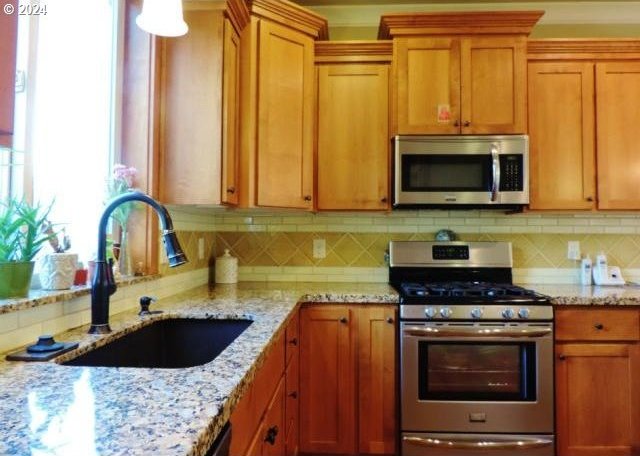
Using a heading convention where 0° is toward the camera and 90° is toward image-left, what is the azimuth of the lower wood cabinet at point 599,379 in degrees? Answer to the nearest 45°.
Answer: approximately 0°

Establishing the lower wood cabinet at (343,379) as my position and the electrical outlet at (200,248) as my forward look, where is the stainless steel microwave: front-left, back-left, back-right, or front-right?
back-right

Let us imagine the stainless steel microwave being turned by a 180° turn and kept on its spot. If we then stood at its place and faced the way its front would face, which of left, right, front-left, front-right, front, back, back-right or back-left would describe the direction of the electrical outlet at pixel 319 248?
left

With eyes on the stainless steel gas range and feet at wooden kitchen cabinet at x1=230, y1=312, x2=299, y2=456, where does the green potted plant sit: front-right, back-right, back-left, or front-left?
back-left

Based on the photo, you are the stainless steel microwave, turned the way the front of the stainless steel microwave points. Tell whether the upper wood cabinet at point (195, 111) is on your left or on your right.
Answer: on your right

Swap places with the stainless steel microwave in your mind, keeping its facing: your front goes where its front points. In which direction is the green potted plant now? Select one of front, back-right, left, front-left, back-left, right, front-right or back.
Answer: front-right
